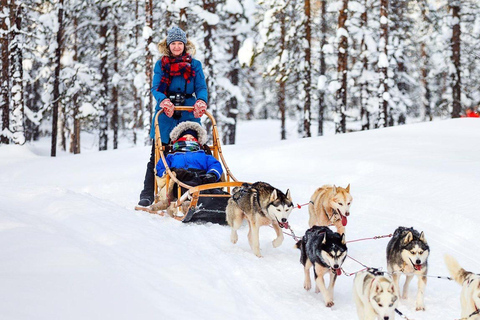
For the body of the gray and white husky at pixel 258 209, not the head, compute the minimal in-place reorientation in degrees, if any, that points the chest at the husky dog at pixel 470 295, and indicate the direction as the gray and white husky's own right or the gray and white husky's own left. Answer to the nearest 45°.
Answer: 0° — it already faces it

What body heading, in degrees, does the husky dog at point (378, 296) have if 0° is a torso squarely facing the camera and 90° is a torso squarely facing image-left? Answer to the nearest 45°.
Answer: approximately 315°

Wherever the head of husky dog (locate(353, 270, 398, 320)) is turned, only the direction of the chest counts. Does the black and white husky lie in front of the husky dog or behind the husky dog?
behind

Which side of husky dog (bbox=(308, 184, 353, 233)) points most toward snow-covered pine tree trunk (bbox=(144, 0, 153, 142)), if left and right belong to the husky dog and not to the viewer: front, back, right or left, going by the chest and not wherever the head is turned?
back

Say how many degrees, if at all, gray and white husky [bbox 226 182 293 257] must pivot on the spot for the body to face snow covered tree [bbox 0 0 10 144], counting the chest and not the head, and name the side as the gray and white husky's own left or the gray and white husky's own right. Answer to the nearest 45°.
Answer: approximately 180°

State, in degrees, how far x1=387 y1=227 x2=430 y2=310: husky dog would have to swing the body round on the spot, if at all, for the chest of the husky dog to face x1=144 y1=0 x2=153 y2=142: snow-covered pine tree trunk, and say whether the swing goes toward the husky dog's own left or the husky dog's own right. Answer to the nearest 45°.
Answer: approximately 180°
